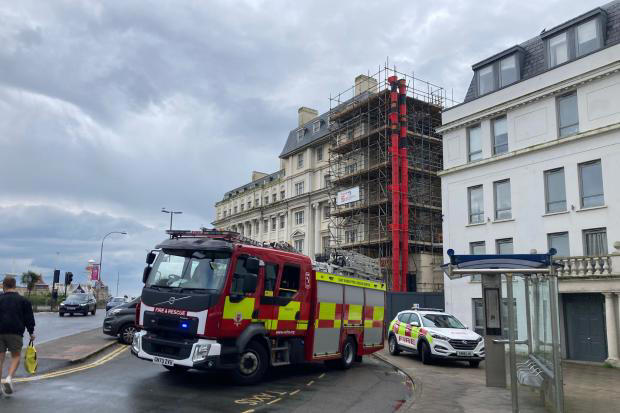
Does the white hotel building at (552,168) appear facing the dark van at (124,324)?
yes

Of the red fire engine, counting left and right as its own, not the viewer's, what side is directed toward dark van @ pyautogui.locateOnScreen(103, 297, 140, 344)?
right

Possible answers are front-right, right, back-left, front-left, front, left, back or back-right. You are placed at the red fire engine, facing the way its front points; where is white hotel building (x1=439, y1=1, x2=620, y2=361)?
back

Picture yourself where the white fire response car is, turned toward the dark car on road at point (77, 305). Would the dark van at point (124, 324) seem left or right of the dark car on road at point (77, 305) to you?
left

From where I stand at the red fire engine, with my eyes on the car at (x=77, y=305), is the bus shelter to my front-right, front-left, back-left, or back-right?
back-right

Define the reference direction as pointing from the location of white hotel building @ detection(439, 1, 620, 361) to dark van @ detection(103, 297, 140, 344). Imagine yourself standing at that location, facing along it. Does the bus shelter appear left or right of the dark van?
left

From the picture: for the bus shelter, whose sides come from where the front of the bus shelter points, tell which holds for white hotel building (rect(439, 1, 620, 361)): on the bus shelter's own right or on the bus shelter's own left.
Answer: on the bus shelter's own right

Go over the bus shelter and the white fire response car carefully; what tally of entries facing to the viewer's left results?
1

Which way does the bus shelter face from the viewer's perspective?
to the viewer's left

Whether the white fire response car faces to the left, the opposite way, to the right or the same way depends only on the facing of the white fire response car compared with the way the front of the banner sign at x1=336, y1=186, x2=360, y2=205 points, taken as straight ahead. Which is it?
to the left

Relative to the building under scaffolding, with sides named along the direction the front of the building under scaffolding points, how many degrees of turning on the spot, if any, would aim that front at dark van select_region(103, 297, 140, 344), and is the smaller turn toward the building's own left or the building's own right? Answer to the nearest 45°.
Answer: approximately 45° to the building's own left

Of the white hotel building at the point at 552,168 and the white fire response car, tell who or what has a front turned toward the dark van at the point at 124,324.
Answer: the white hotel building

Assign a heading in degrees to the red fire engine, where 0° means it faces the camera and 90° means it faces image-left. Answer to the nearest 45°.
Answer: approximately 45°

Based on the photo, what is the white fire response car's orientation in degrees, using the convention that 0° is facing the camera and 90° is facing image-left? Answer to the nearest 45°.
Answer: approximately 315°
